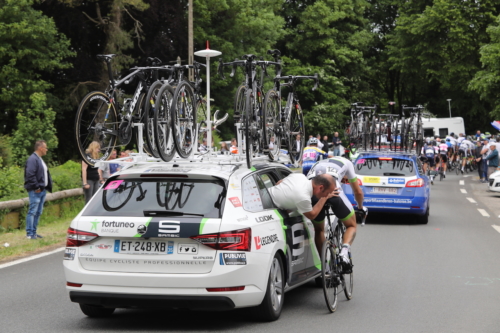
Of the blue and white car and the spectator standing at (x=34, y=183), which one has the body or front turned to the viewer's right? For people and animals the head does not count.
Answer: the spectator standing

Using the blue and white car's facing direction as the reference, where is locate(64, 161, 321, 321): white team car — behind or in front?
behind

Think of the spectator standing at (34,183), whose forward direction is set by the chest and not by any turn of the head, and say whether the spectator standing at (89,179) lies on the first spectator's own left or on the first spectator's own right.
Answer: on the first spectator's own left

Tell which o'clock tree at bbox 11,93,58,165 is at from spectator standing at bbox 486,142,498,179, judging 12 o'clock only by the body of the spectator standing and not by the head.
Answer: The tree is roughly at 11 o'clock from the spectator standing.

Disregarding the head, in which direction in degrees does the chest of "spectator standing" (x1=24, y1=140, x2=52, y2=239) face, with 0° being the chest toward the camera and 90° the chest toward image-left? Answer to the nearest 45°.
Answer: approximately 270°

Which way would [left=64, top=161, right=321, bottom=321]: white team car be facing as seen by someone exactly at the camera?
facing away from the viewer and to the right of the viewer

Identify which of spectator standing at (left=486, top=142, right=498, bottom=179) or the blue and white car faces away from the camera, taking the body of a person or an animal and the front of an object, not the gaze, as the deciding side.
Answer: the blue and white car

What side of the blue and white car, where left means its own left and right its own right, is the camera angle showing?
back

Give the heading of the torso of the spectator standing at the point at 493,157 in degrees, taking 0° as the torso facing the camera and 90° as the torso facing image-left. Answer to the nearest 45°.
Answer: approximately 90°

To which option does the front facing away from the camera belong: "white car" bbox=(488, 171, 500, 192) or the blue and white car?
the blue and white car

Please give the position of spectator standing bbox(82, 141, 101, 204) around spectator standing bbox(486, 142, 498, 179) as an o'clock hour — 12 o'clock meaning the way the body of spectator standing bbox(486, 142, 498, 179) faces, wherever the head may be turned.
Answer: spectator standing bbox(82, 141, 101, 204) is roughly at 10 o'clock from spectator standing bbox(486, 142, 498, 179).
